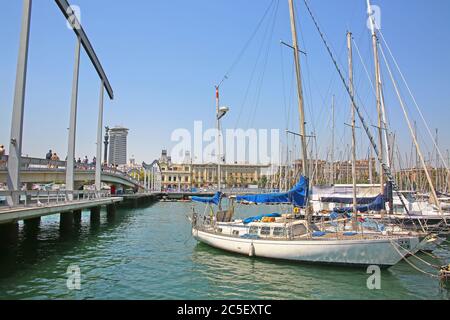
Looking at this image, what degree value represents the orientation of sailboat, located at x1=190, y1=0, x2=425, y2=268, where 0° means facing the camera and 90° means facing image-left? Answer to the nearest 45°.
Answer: approximately 315°

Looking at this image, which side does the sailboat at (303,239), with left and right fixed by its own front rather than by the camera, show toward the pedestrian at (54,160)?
back
